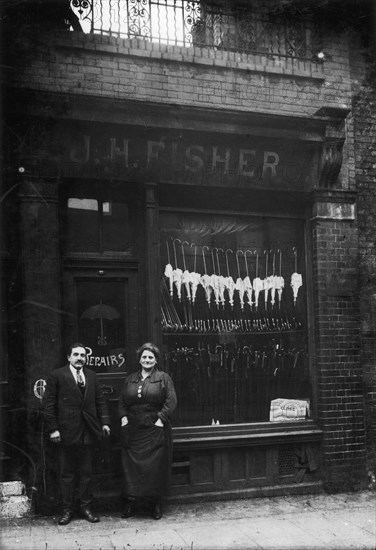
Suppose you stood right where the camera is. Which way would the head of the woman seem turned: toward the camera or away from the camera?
toward the camera

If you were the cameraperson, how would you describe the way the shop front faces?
facing the viewer

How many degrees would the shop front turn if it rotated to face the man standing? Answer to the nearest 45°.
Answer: approximately 45° to its right
